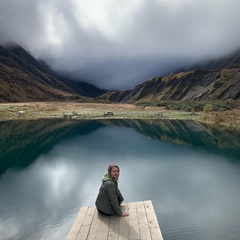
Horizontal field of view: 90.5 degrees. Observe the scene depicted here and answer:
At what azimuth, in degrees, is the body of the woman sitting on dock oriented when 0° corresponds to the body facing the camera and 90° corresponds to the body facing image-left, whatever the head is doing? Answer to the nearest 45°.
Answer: approximately 225°
